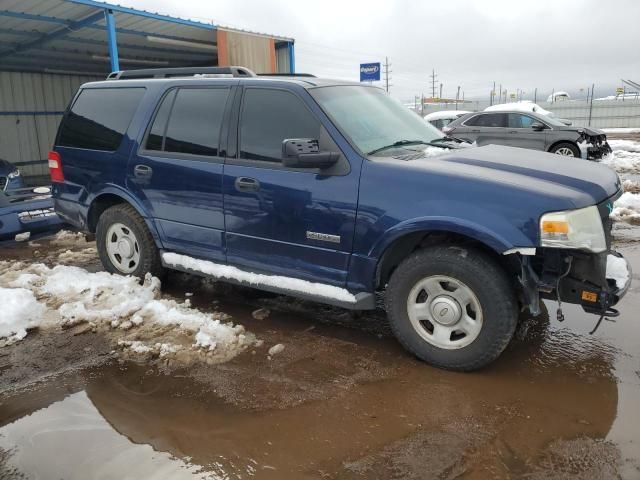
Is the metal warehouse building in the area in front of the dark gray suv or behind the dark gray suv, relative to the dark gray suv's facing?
behind

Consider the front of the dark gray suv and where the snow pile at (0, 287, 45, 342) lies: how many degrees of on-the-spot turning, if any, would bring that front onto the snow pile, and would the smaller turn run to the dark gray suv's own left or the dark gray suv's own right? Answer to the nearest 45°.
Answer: approximately 90° to the dark gray suv's own right

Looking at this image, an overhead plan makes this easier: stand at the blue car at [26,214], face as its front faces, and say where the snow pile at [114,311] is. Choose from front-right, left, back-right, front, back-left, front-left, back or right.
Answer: front-right

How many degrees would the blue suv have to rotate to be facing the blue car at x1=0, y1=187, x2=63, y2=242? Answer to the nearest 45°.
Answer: approximately 180°

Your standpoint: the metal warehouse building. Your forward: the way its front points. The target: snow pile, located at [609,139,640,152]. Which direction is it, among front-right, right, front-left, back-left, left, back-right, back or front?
front-left

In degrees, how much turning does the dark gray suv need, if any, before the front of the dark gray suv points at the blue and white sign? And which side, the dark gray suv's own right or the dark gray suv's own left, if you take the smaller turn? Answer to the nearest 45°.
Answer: approximately 135° to the dark gray suv's own left

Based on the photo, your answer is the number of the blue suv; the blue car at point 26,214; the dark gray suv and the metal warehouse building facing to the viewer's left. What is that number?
0

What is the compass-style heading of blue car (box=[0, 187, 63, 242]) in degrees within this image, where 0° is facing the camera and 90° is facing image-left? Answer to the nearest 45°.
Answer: approximately 315°

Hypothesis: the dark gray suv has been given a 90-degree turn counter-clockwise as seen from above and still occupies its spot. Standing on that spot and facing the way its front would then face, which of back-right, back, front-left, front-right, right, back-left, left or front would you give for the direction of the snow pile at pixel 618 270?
back

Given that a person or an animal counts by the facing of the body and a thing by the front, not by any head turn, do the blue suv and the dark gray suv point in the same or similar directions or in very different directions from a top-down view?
same or similar directions

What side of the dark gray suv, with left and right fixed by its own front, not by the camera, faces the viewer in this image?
right

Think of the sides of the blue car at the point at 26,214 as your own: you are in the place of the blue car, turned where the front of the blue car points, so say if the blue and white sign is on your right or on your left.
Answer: on your left

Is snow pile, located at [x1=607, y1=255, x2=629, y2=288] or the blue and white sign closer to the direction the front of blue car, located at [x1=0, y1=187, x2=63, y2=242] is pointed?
the snow pile

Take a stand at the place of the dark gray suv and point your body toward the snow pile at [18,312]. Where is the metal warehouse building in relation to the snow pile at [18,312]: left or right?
right

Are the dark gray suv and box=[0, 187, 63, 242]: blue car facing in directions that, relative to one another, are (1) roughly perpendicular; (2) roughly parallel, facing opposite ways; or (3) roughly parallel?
roughly parallel

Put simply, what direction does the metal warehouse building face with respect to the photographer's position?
facing the viewer and to the right of the viewer
